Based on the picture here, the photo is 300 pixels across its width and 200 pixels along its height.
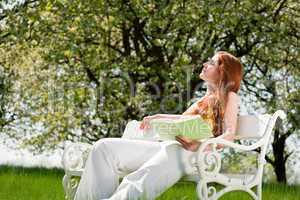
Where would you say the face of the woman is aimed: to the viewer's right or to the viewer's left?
to the viewer's left

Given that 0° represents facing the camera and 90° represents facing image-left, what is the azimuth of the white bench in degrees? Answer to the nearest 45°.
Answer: approximately 45°
